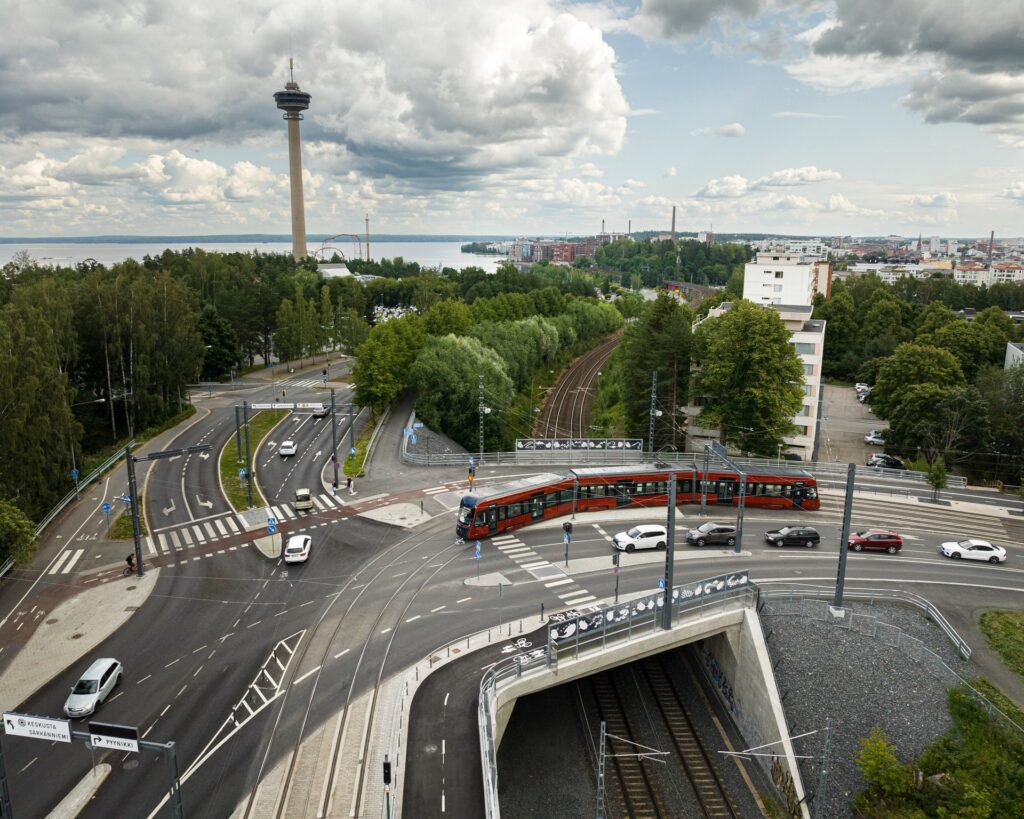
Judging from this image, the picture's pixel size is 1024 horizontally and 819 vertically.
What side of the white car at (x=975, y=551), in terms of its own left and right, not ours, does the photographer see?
left

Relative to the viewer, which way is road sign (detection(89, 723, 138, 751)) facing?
toward the camera

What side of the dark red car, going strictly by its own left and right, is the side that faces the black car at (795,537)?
front

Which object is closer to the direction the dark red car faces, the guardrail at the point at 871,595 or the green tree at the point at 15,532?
the green tree

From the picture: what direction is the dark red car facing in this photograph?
to the viewer's left

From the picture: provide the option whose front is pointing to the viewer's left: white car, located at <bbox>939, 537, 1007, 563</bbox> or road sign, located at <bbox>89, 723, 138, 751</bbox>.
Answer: the white car

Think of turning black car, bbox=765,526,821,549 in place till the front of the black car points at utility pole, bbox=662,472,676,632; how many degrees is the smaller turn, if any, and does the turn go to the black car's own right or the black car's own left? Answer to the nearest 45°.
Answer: approximately 90° to the black car's own left

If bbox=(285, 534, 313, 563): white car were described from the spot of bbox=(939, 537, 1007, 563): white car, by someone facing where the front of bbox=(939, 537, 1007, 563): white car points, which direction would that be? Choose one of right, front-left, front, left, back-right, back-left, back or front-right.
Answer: front-left

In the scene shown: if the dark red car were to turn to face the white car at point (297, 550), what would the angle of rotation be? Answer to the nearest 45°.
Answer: approximately 45° to its left

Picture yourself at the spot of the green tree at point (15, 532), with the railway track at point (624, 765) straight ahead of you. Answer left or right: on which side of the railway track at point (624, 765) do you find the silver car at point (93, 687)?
right

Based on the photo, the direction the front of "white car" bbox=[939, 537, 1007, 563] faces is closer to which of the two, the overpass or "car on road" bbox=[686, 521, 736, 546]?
the car on road

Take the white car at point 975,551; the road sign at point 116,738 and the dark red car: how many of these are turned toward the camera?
1

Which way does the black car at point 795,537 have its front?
to the viewer's left

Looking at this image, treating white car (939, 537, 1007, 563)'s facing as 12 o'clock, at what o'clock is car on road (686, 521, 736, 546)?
The car on road is roughly at 11 o'clock from the white car.
